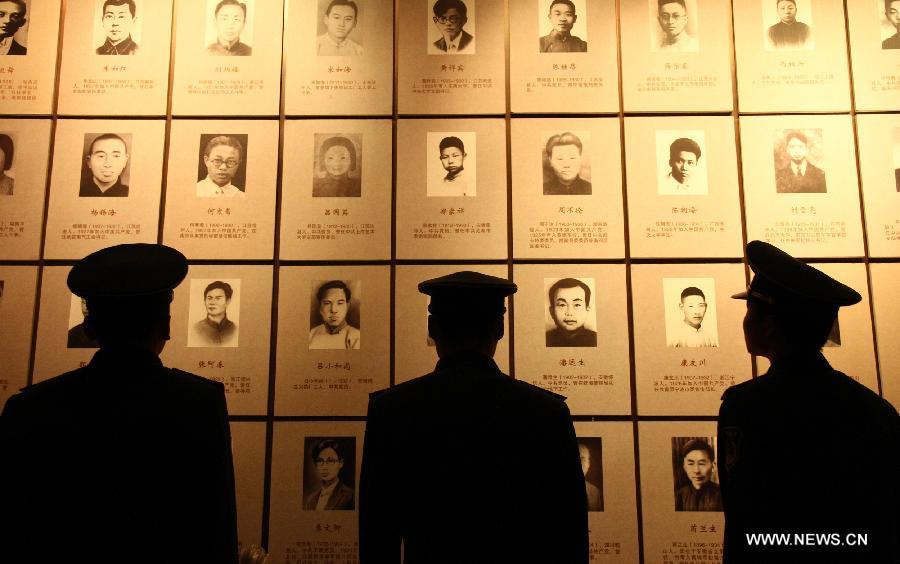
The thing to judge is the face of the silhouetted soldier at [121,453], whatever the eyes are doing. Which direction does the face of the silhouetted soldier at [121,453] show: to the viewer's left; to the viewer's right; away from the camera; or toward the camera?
away from the camera

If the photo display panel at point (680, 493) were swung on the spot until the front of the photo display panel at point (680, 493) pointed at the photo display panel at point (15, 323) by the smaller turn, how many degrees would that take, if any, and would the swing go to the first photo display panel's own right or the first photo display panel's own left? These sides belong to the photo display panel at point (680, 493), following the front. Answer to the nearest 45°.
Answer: approximately 90° to the first photo display panel's own right

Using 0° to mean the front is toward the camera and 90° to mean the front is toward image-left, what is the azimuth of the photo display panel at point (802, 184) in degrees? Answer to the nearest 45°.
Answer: approximately 0°

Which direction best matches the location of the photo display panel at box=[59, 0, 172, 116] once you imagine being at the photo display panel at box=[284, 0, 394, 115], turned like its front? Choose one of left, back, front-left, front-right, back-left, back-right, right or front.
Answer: right

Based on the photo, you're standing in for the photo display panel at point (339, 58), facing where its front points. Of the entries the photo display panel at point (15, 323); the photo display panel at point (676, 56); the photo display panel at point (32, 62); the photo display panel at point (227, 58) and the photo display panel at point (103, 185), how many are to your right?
4

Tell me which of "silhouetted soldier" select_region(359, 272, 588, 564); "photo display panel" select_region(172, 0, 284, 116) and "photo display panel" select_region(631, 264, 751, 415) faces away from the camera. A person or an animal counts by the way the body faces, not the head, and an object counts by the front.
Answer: the silhouetted soldier

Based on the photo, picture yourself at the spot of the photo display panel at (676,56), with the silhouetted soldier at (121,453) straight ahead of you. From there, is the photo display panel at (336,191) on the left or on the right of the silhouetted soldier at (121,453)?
right

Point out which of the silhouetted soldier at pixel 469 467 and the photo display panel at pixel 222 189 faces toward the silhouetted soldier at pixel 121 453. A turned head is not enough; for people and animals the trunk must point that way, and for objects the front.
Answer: the photo display panel

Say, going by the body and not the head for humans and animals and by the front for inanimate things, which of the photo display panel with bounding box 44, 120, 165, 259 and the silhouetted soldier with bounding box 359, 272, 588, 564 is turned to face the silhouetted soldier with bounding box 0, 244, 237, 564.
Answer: the photo display panel
